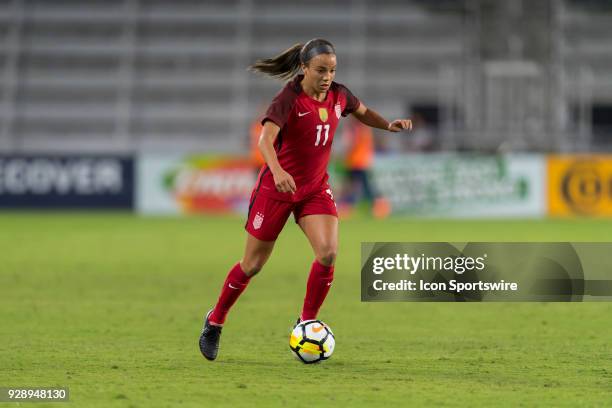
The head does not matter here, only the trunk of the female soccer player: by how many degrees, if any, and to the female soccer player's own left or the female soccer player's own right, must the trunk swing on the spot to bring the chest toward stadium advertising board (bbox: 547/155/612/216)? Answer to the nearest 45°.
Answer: approximately 135° to the female soccer player's own left

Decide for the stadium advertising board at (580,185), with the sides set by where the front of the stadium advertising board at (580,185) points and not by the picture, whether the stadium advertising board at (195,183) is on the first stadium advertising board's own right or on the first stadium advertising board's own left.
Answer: on the first stadium advertising board's own right

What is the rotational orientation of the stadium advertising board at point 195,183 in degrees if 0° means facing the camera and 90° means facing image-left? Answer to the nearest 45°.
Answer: approximately 0°

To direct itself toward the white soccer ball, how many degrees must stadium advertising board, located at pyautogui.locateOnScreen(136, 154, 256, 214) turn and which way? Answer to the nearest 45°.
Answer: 0° — it already faces it

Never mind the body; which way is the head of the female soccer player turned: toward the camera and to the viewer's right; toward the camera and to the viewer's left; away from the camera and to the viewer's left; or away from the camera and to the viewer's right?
toward the camera and to the viewer's right

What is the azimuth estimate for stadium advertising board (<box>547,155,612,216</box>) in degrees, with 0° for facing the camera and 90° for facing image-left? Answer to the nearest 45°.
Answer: approximately 0°

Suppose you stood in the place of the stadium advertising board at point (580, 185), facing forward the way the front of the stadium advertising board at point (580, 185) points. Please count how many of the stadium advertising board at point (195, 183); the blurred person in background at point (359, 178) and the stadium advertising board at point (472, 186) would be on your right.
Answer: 3

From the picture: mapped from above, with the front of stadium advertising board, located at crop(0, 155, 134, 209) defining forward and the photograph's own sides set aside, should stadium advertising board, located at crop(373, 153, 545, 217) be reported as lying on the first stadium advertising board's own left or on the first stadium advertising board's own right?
on the first stadium advertising board's own left

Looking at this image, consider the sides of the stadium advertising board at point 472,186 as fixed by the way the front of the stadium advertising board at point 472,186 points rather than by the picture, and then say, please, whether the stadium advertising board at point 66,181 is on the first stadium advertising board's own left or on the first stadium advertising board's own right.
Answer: on the first stadium advertising board's own right

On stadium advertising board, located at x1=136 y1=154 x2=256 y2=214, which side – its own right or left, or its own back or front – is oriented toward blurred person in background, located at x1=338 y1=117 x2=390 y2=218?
left

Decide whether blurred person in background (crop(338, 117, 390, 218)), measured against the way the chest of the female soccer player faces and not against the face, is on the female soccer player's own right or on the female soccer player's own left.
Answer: on the female soccer player's own left
